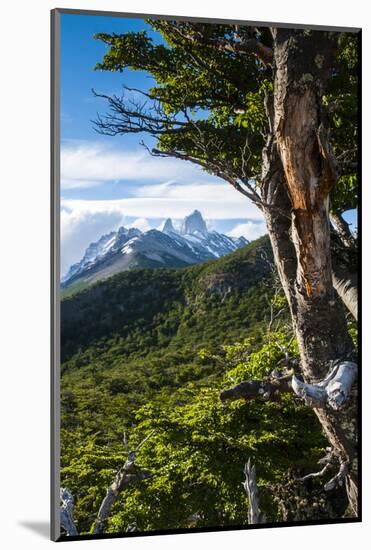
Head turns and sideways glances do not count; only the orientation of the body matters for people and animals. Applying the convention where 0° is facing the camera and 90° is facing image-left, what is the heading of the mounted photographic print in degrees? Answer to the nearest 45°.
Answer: approximately 315°
